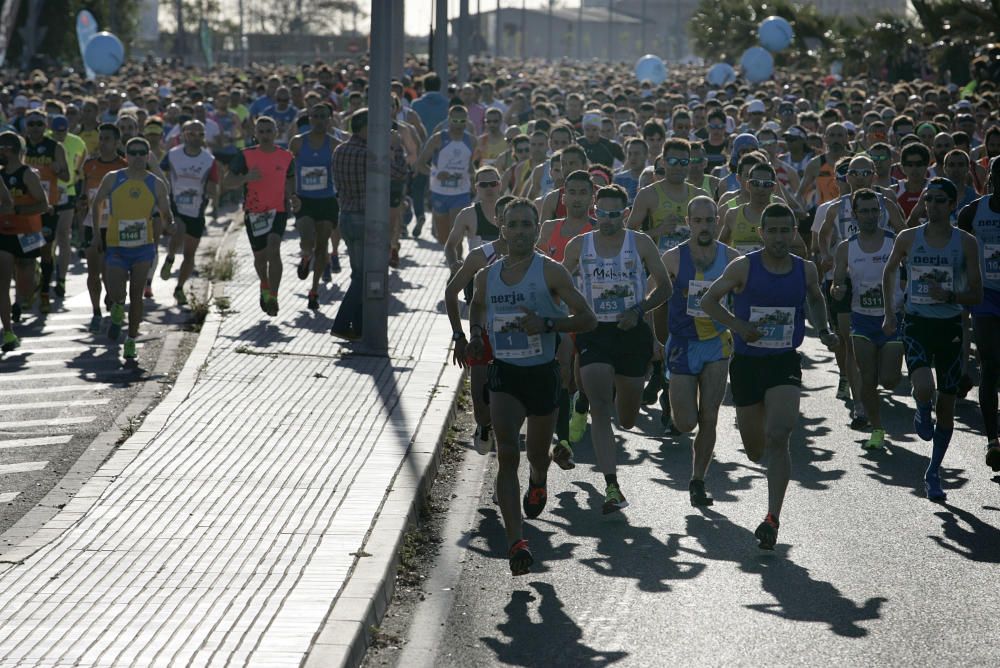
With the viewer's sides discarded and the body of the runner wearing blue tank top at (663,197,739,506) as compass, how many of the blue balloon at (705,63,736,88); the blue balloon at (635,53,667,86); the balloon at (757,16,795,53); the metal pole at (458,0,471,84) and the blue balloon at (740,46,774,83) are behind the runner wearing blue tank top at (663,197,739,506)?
5

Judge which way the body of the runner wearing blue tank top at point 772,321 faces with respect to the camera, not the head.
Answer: toward the camera

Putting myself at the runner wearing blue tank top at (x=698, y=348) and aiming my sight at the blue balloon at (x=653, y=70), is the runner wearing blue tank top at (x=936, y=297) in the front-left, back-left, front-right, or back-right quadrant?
front-right

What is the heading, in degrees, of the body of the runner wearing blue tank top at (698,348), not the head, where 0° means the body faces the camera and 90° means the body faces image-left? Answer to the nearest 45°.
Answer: approximately 0°

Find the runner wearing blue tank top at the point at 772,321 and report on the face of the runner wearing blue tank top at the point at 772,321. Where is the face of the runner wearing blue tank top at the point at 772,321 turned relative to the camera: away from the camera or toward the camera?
toward the camera

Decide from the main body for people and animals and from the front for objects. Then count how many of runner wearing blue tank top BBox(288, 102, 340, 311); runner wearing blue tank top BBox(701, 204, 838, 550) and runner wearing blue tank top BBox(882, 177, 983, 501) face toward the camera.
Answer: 3

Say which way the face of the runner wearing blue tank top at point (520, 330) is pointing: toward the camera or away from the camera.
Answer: toward the camera

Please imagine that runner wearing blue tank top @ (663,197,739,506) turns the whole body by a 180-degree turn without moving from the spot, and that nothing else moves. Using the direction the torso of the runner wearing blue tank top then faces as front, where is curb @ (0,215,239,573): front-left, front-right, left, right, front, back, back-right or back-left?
left

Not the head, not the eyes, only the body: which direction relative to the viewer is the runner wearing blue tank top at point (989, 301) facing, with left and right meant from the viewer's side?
facing the viewer

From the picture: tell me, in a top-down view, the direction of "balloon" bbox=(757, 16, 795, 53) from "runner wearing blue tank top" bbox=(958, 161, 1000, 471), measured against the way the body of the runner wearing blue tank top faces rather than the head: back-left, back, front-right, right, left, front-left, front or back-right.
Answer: back

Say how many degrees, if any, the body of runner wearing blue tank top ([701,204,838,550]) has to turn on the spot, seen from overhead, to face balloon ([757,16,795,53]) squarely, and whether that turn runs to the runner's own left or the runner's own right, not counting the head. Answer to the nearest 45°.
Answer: approximately 180°

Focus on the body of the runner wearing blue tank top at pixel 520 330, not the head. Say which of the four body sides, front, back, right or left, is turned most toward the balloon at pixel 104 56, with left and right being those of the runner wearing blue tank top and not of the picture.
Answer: back

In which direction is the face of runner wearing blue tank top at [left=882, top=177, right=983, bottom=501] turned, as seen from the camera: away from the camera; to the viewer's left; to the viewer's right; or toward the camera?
toward the camera

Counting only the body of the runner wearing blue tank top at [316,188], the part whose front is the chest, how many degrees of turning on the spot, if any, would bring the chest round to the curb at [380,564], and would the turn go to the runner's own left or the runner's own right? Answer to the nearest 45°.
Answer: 0° — they already face it

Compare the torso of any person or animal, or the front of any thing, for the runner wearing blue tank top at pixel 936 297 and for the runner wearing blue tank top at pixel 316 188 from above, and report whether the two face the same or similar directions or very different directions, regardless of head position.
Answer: same or similar directions

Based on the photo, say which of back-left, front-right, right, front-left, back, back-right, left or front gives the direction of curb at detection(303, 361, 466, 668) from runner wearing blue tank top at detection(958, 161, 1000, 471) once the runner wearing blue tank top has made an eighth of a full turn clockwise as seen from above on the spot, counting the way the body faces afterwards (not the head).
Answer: front
